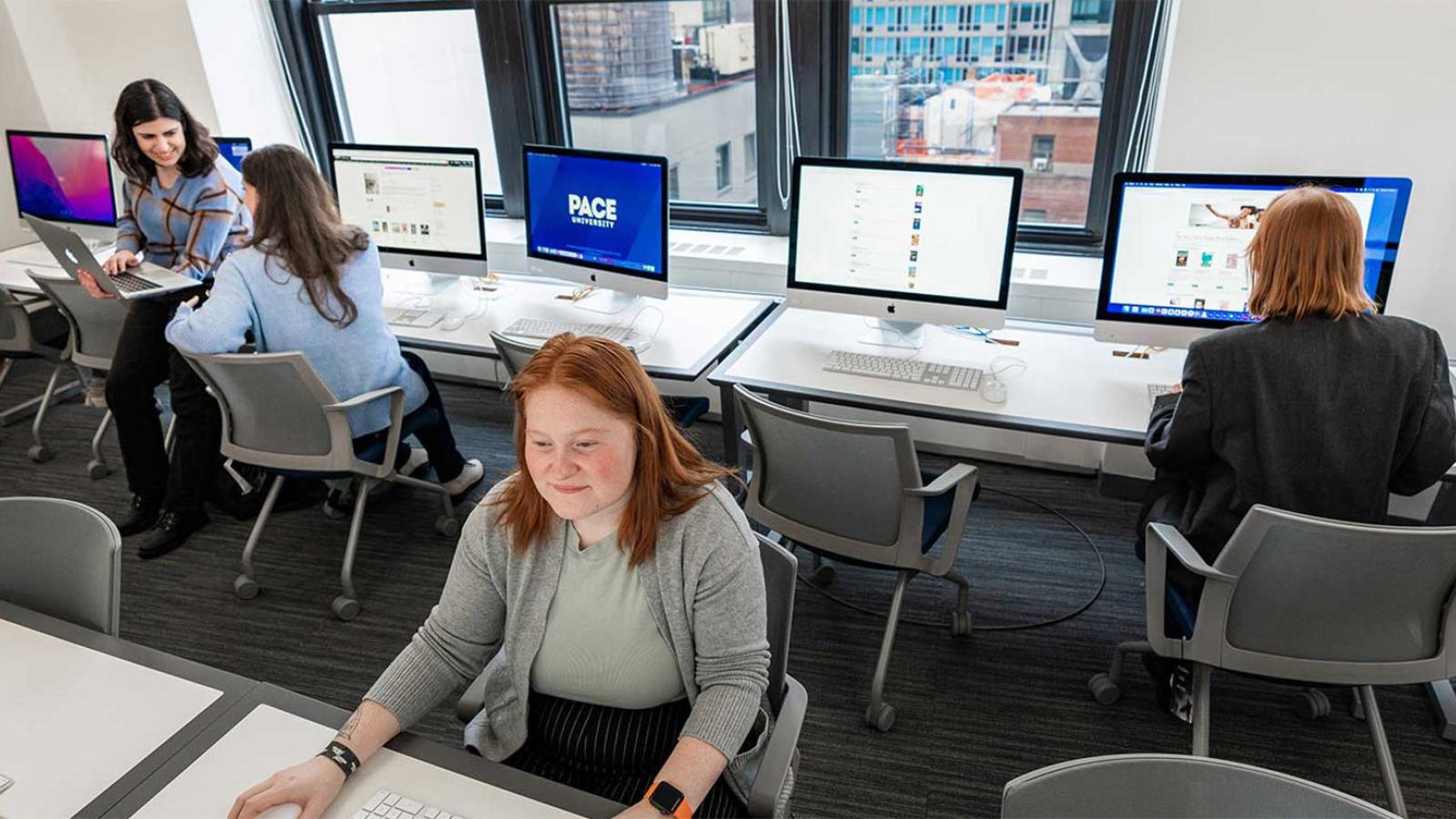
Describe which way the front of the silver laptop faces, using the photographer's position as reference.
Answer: facing away from the viewer and to the right of the viewer

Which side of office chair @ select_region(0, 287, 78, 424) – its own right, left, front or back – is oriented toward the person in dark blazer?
right

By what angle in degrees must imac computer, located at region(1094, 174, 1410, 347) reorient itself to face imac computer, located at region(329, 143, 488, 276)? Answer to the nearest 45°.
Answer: approximately 90° to its right

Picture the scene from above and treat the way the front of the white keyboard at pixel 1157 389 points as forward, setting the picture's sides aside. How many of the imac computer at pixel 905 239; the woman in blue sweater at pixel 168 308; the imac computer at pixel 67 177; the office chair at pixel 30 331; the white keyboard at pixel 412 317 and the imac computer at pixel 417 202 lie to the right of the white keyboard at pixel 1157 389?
6

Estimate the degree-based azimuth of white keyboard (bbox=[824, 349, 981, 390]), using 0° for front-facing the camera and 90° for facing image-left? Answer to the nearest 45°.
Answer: approximately 0°

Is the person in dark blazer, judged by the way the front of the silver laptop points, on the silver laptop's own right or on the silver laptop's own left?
on the silver laptop's own right

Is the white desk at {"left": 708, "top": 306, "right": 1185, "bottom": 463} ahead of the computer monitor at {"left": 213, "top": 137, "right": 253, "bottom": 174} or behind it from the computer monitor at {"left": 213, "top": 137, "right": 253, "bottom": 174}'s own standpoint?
ahead

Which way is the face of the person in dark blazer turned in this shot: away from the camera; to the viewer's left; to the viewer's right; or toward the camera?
away from the camera

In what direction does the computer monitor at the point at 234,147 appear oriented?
toward the camera

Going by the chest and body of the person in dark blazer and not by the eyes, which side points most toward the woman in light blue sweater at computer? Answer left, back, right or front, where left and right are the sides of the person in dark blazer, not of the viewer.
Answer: left

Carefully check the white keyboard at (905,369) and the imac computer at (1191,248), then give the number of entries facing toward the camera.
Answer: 2

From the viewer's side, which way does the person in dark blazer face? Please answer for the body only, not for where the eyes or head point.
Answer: away from the camera

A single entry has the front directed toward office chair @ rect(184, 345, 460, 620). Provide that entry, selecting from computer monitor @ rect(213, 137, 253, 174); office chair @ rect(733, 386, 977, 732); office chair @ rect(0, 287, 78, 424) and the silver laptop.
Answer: the computer monitor

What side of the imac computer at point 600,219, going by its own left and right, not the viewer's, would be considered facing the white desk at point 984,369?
left
